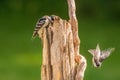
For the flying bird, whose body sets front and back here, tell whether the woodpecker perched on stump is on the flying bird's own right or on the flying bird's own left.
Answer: on the flying bird's own right

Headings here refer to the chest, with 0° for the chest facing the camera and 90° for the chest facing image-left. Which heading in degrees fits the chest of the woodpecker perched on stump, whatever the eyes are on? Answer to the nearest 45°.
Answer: approximately 270°

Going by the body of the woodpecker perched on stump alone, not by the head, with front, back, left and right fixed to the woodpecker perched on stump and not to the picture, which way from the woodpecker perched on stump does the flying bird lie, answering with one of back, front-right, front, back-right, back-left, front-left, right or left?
front
